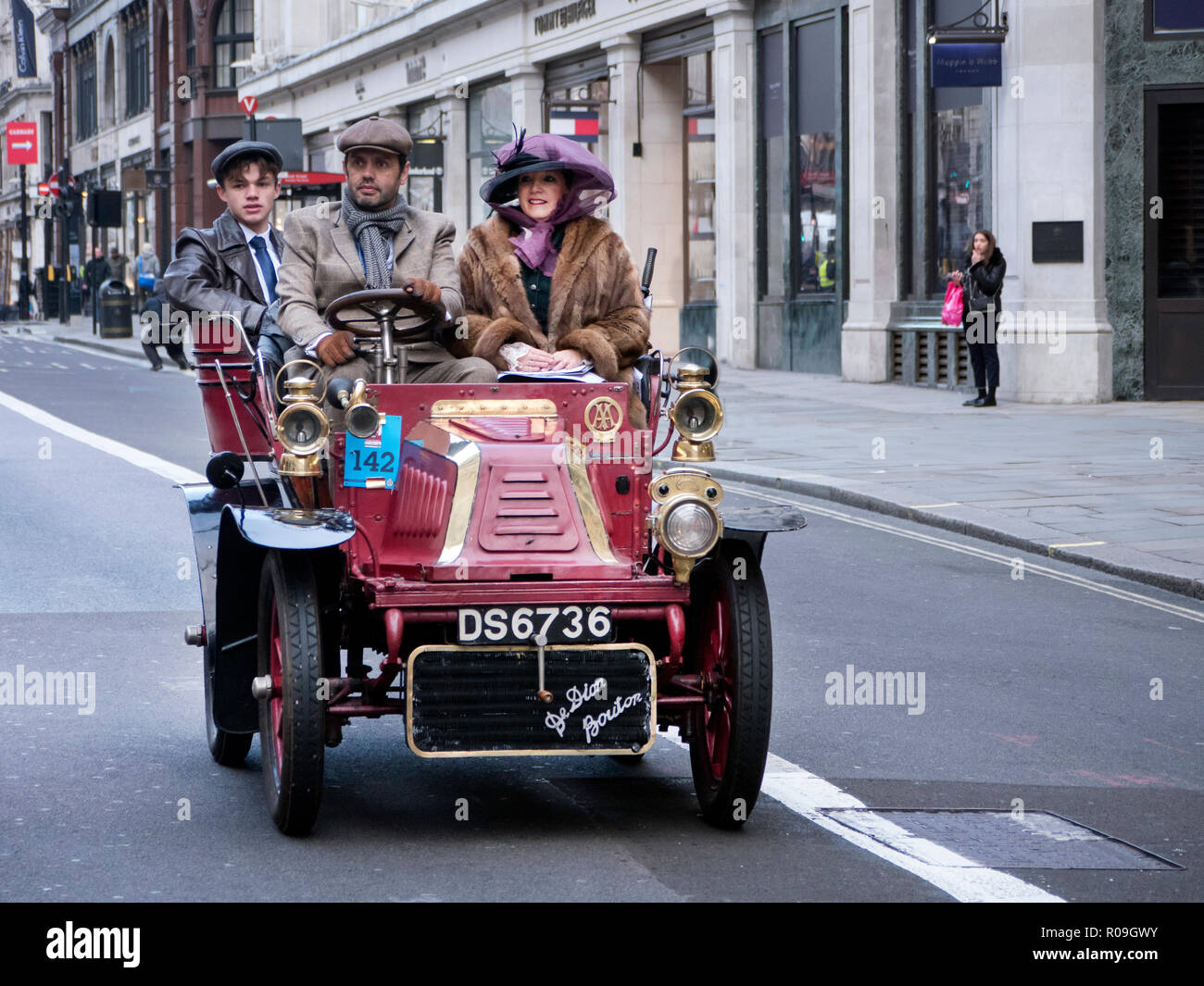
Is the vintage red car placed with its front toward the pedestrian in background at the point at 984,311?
no

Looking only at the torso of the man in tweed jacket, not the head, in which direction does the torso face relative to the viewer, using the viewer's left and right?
facing the viewer

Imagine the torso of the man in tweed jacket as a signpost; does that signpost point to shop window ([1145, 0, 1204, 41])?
no

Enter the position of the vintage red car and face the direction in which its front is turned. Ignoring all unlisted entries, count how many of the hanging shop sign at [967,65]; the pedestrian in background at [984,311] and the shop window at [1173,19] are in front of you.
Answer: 0

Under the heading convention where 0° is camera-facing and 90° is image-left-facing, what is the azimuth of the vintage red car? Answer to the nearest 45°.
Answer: approximately 0°

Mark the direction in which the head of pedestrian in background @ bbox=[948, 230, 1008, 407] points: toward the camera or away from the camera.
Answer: toward the camera

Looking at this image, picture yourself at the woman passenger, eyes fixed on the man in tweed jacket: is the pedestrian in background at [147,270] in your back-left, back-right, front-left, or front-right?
front-right

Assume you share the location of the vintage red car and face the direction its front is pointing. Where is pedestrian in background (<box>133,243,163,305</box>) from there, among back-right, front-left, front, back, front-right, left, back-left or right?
back

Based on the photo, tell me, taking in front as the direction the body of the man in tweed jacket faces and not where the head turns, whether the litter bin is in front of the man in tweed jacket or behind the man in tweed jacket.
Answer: behind

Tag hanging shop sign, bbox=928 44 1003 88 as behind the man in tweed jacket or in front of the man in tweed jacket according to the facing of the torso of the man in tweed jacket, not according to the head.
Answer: behind
